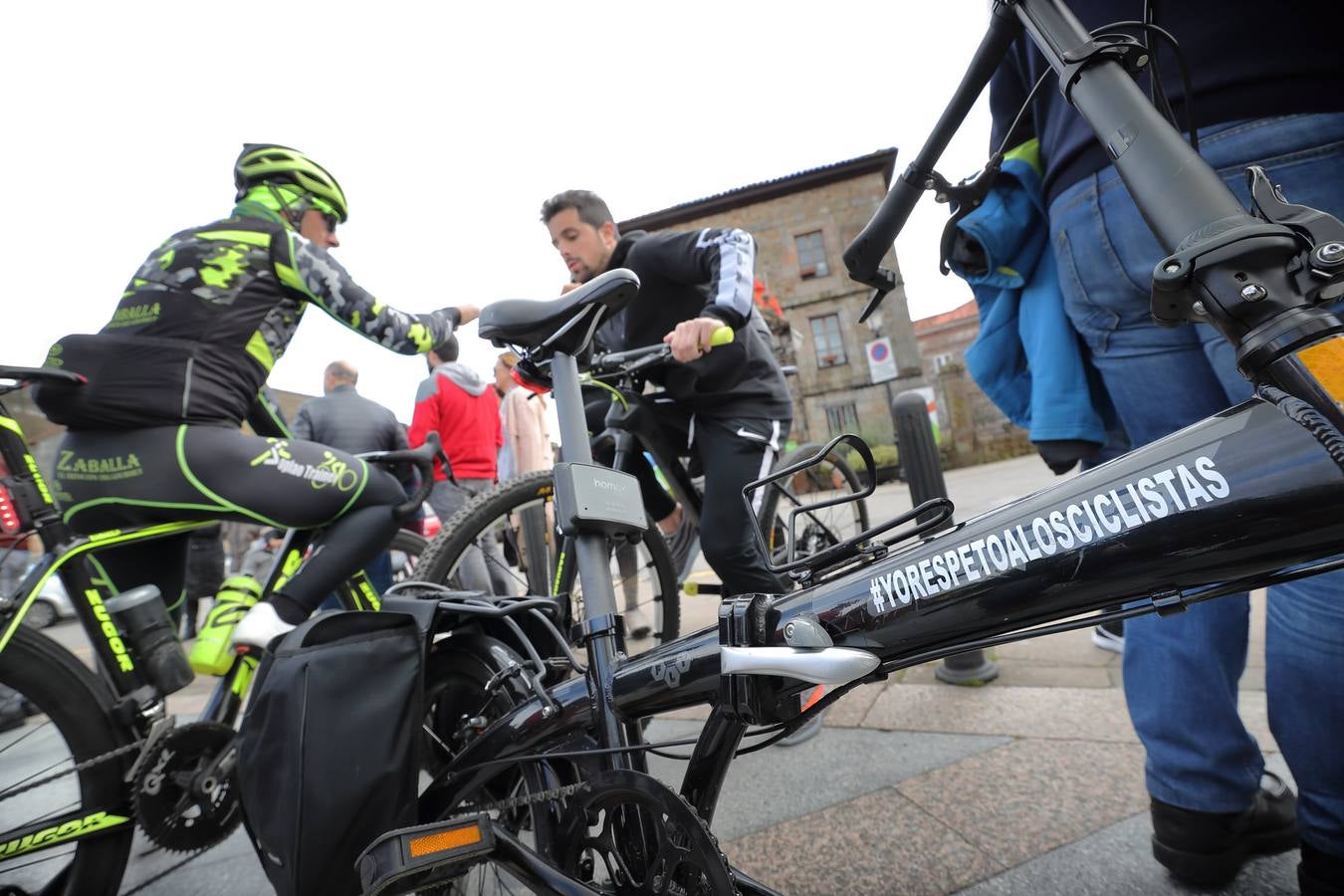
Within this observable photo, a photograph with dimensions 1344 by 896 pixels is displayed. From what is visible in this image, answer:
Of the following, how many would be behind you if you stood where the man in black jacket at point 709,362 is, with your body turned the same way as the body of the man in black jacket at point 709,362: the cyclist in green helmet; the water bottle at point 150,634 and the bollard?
1

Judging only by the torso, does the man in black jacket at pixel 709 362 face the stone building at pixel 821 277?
no

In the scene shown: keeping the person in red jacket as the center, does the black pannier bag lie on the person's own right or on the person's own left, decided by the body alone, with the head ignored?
on the person's own left

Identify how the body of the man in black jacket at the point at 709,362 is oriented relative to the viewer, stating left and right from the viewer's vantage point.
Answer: facing the viewer and to the left of the viewer

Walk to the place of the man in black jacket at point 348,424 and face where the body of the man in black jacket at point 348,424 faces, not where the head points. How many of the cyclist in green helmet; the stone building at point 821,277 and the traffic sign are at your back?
1

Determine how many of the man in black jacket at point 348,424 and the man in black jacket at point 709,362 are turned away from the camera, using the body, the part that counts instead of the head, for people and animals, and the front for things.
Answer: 1

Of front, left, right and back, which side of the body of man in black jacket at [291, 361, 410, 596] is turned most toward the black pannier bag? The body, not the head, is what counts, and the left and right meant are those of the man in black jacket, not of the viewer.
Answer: back

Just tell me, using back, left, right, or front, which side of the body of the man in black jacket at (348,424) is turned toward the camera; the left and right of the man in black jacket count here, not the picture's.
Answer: back

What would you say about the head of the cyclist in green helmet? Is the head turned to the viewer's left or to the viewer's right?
to the viewer's right

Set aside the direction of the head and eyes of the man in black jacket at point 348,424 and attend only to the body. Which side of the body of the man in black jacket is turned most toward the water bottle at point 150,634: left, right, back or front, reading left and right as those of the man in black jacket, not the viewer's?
back

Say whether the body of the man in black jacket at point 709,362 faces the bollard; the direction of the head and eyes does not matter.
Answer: no

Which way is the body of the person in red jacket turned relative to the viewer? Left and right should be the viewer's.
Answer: facing away from the viewer and to the left of the viewer

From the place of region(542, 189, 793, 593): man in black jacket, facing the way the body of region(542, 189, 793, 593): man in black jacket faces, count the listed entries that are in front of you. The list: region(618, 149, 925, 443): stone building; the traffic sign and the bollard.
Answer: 0

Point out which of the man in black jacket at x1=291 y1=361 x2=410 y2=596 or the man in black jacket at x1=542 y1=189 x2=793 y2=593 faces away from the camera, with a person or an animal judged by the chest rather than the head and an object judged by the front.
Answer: the man in black jacket at x1=291 y1=361 x2=410 y2=596

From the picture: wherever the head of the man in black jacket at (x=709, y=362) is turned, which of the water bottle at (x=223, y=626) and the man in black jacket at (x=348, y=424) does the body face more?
the water bottle

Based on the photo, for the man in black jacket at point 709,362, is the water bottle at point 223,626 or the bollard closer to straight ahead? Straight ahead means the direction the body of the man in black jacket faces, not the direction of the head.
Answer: the water bottle

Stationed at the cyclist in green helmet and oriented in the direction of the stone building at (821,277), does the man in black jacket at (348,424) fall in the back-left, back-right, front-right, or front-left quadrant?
front-left

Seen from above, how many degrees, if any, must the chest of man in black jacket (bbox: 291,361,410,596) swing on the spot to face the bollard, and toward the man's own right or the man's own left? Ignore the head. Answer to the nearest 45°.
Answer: approximately 135° to the man's own right

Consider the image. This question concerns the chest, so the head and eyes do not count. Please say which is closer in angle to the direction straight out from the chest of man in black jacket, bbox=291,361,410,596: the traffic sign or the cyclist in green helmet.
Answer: the traffic sign
